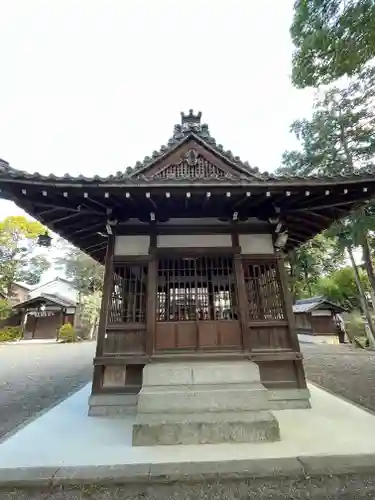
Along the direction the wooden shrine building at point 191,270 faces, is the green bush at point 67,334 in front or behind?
behind

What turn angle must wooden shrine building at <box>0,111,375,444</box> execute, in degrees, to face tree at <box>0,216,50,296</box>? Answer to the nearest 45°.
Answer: approximately 135° to its right

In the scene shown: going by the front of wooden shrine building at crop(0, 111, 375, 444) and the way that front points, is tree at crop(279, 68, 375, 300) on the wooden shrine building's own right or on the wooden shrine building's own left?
on the wooden shrine building's own left

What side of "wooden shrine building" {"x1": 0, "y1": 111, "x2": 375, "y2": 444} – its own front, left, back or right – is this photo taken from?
front

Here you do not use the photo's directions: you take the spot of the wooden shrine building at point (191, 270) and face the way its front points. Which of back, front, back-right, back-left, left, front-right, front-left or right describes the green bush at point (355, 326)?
back-left

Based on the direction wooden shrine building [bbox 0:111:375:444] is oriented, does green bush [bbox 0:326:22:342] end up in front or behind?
behind
